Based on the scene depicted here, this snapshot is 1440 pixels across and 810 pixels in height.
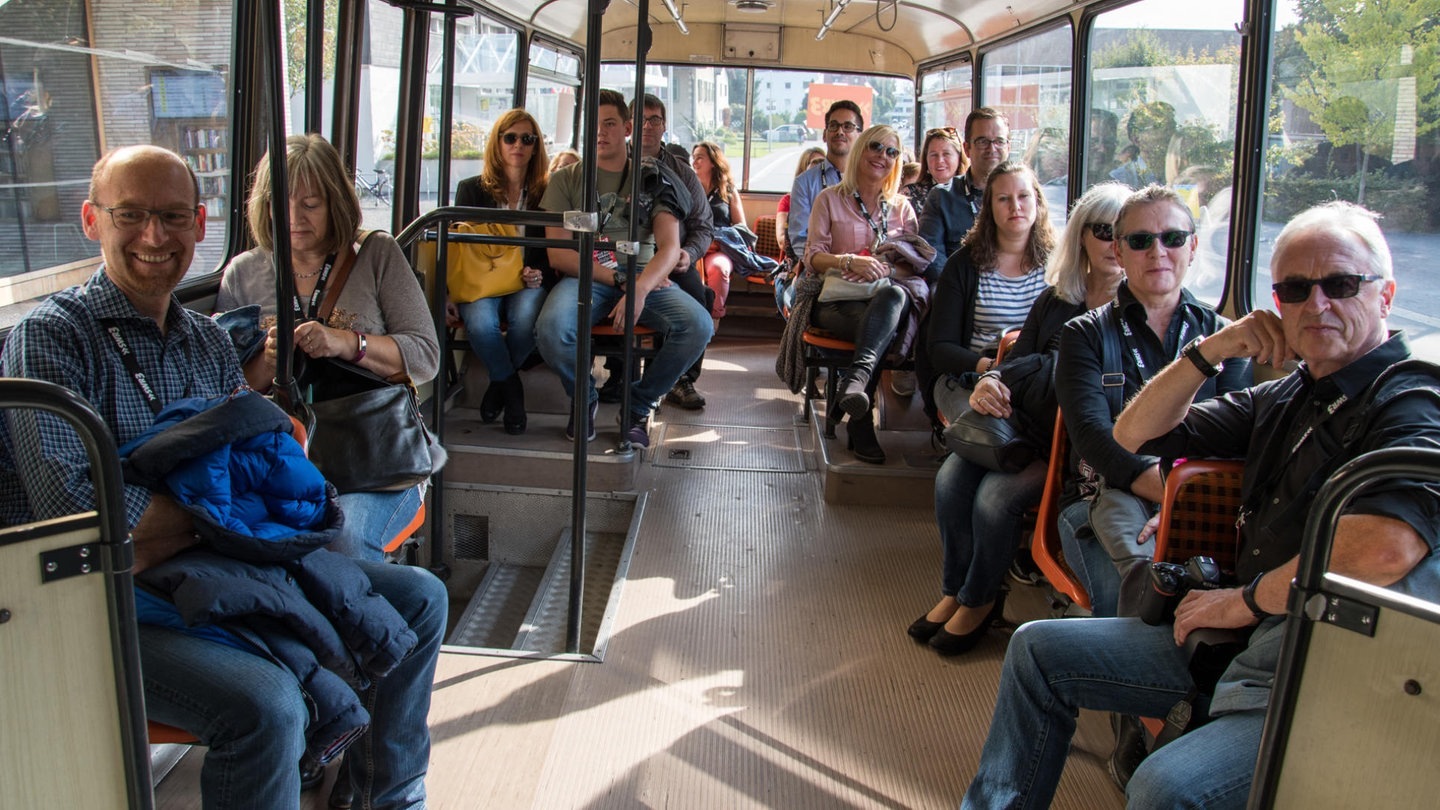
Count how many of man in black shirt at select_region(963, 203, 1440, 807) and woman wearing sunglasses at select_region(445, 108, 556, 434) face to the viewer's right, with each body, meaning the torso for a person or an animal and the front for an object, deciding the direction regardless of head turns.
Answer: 0

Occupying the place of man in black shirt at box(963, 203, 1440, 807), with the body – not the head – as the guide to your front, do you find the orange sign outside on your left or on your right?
on your right

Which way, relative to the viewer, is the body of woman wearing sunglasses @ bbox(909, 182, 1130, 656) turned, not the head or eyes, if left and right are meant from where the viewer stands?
facing the viewer and to the left of the viewer

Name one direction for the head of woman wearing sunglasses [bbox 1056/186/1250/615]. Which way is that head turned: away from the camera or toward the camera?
toward the camera

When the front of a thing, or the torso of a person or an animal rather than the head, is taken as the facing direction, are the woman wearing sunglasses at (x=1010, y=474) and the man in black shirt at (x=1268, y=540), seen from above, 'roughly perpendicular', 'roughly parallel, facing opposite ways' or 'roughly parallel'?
roughly parallel

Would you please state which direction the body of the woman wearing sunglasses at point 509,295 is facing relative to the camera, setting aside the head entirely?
toward the camera

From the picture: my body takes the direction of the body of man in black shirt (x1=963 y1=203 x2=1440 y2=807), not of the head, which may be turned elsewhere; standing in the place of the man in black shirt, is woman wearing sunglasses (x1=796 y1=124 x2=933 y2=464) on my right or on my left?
on my right

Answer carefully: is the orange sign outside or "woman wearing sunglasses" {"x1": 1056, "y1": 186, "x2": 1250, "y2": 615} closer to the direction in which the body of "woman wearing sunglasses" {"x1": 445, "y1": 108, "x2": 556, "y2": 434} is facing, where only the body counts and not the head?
the woman wearing sunglasses

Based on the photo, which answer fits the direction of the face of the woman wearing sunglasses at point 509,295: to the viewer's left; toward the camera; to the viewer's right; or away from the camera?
toward the camera

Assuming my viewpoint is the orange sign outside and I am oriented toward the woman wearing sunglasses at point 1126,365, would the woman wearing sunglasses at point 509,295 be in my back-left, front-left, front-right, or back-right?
front-right

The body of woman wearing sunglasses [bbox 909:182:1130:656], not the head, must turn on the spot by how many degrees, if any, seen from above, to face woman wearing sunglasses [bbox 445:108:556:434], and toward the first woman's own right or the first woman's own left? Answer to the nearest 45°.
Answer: approximately 90° to the first woman's own right
